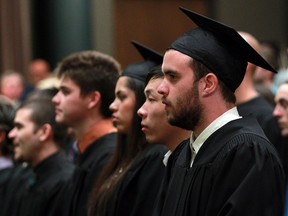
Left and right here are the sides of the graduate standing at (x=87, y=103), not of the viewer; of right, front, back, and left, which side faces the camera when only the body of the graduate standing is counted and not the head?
left

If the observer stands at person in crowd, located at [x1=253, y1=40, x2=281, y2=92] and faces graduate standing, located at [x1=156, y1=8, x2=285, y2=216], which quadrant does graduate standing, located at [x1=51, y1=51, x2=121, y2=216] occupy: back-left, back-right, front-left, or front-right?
front-right

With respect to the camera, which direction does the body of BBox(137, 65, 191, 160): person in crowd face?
to the viewer's left

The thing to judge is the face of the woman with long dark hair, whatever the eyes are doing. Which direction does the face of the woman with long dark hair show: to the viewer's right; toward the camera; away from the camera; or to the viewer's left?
to the viewer's left

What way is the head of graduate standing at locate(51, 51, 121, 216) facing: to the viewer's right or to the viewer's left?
to the viewer's left

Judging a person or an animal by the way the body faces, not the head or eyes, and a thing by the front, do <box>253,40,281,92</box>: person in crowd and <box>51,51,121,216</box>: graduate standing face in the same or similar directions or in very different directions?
same or similar directions

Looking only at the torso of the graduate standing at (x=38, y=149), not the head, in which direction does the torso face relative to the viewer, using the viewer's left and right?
facing to the left of the viewer

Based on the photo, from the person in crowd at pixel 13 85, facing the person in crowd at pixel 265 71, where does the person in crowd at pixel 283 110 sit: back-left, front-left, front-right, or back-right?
front-right

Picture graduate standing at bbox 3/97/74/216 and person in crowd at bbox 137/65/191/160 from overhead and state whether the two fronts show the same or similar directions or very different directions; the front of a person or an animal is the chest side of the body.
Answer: same or similar directions
